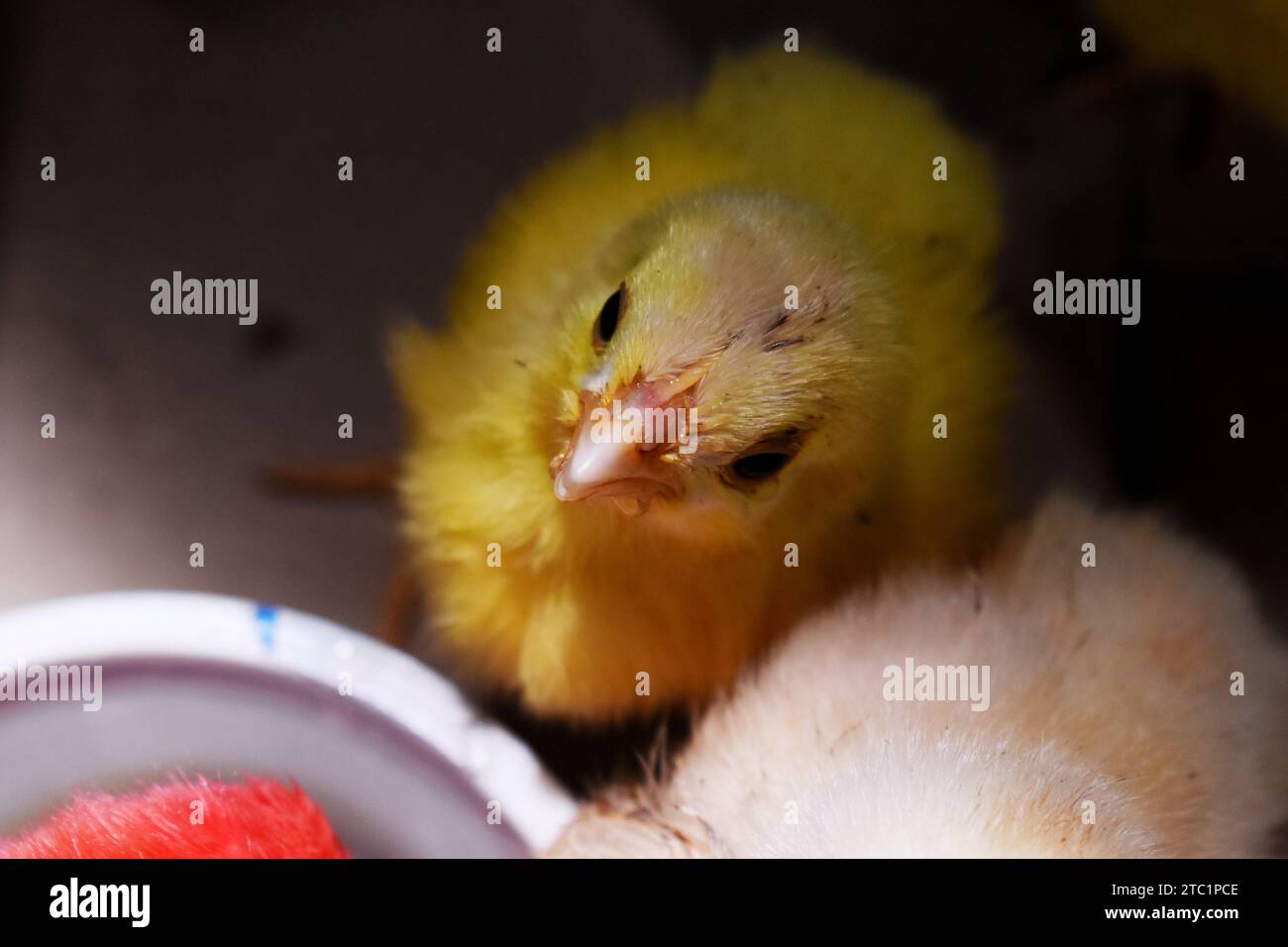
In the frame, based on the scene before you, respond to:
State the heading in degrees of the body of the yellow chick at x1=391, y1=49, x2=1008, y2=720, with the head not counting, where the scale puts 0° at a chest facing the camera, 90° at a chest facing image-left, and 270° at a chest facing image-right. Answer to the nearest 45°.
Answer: approximately 45°
